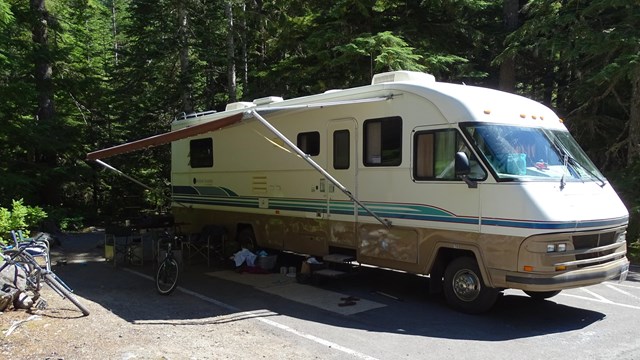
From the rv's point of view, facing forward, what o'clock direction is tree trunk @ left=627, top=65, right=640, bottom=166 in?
The tree trunk is roughly at 9 o'clock from the rv.

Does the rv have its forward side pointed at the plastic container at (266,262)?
no

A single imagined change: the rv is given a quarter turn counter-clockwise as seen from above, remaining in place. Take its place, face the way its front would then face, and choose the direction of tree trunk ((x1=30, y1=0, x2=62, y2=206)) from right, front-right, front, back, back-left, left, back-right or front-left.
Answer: left

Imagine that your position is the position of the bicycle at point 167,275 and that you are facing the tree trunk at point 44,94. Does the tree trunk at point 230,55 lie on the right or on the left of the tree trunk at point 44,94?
right

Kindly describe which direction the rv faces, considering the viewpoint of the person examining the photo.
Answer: facing the viewer and to the right of the viewer

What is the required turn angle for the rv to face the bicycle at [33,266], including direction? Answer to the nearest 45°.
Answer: approximately 135° to its right

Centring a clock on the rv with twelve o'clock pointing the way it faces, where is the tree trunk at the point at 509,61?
The tree trunk is roughly at 8 o'clock from the rv.

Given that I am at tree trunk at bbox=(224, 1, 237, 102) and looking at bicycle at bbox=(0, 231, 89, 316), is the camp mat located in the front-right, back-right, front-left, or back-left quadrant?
front-left

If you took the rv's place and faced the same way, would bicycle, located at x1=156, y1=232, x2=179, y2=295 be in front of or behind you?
behind

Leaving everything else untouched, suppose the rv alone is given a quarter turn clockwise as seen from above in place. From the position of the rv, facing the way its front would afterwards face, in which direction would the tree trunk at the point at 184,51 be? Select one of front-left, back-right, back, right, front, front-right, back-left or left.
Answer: right
